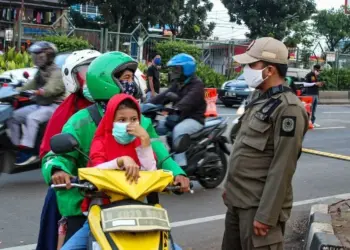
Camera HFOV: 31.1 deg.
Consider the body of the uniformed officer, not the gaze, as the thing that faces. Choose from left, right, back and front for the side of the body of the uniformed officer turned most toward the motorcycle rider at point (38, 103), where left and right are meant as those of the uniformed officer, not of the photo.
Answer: right

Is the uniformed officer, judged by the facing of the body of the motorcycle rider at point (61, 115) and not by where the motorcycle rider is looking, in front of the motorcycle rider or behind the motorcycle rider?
in front

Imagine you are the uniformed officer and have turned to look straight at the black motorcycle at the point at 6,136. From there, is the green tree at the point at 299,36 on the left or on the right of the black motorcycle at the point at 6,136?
right

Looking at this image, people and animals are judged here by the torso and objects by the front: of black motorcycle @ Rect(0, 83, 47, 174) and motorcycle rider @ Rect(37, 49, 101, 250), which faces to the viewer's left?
the black motorcycle

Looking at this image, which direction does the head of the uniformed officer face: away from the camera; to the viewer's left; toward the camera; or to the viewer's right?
to the viewer's left

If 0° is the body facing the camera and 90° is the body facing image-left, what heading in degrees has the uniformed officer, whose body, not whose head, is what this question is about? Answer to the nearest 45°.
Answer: approximately 45°

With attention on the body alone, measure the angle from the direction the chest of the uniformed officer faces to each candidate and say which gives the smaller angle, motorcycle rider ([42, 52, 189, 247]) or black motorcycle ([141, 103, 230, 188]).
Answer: the motorcycle rider

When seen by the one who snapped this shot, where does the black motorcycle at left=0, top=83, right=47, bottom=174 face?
facing to the left of the viewer

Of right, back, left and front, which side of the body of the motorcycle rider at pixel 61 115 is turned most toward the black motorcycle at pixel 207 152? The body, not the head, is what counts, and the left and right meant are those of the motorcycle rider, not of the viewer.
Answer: left

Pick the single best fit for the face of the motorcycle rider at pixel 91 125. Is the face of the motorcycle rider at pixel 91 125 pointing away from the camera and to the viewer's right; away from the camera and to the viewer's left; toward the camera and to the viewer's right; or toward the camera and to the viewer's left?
toward the camera and to the viewer's right

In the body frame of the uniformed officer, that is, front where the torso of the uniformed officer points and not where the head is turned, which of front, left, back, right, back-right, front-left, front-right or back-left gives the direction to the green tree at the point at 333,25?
back-right

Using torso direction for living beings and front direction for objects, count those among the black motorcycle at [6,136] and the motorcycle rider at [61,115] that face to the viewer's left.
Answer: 1
